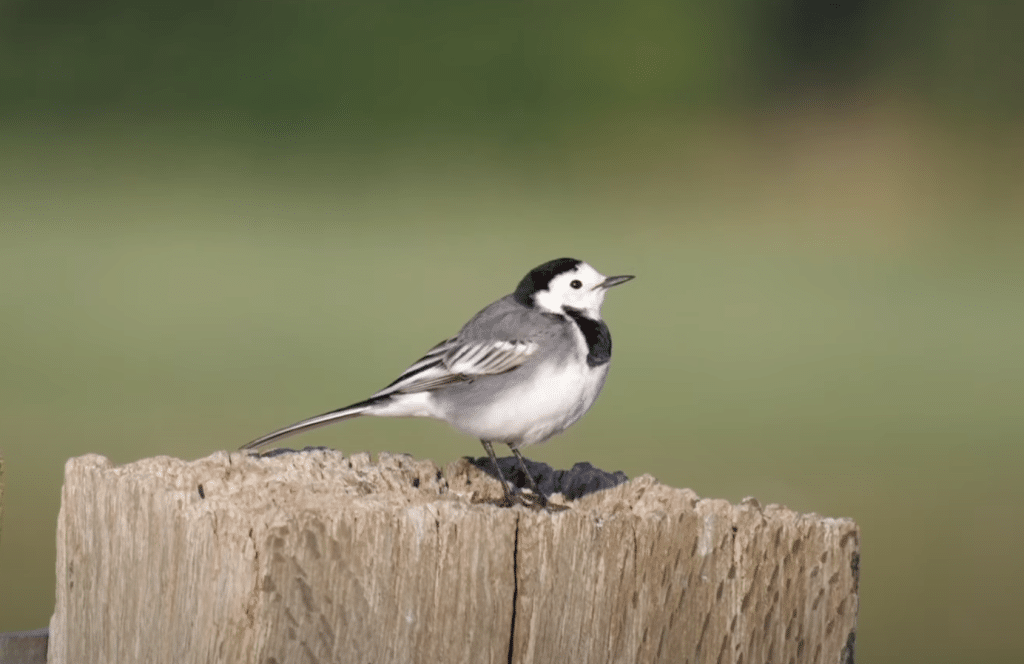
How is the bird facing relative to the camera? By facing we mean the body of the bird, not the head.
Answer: to the viewer's right
